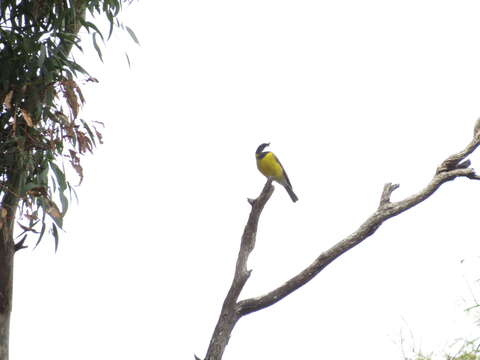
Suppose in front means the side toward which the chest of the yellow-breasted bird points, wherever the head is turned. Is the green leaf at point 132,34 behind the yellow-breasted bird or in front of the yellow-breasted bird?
in front

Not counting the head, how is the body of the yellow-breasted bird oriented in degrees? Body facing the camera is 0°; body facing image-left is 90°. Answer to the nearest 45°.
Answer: approximately 45°

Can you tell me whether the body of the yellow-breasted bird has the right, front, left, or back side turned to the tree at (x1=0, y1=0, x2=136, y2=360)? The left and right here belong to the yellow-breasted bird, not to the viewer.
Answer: front
